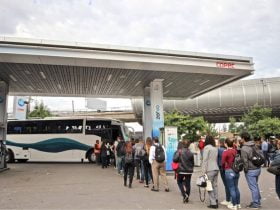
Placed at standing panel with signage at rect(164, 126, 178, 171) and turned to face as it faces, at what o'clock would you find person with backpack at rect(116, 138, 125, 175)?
The person with backpack is roughly at 2 o'clock from the standing panel with signage.

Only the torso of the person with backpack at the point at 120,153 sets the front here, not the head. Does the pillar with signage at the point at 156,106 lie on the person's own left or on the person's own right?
on the person's own right

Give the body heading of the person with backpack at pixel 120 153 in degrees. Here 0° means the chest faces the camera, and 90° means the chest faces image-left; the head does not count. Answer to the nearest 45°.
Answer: approximately 135°

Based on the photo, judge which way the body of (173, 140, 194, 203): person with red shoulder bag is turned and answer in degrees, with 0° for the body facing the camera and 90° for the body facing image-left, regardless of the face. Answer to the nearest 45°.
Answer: approximately 180°

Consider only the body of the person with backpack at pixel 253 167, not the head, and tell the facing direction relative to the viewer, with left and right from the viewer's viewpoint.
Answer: facing away from the viewer and to the left of the viewer

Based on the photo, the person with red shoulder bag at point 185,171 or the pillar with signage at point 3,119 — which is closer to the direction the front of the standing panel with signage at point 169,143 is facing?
the person with red shoulder bag
